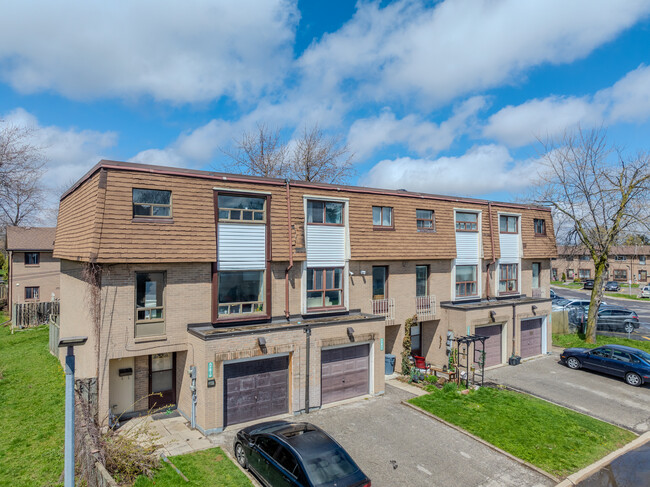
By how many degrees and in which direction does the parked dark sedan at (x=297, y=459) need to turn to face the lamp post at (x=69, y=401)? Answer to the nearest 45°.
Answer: approximately 90° to its left

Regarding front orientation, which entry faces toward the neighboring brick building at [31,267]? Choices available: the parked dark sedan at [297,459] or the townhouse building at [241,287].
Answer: the parked dark sedan

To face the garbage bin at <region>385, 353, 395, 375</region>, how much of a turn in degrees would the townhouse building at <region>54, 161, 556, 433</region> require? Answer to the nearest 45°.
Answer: approximately 90° to its left

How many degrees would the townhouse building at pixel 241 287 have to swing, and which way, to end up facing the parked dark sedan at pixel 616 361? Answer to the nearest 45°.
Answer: approximately 45° to its left

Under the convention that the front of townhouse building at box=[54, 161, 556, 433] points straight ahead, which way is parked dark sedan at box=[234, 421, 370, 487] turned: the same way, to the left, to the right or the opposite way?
the opposite way

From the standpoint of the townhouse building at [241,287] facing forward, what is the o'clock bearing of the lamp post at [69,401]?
The lamp post is roughly at 2 o'clock from the townhouse building.

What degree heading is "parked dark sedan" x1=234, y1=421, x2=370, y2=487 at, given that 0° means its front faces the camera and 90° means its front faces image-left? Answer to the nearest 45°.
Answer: approximately 135°
